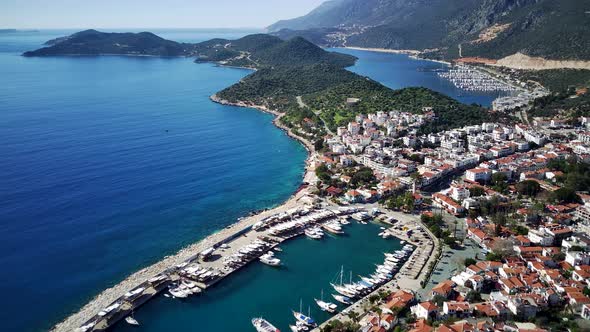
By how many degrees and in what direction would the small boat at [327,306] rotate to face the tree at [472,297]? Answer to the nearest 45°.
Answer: approximately 135° to its right

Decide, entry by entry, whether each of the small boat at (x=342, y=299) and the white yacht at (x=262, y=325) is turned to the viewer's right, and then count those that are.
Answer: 0

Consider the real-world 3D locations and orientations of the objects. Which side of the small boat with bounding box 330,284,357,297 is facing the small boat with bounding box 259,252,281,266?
front

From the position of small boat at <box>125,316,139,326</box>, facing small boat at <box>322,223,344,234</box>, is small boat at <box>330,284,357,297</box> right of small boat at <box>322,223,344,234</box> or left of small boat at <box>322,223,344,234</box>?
right

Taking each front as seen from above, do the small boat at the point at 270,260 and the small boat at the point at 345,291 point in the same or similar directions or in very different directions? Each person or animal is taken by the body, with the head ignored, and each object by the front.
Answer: very different directions

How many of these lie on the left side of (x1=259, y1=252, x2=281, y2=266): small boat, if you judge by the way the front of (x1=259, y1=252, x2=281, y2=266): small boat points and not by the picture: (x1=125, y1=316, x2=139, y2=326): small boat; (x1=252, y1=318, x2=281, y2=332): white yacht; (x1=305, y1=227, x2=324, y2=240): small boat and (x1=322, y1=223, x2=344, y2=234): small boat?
2

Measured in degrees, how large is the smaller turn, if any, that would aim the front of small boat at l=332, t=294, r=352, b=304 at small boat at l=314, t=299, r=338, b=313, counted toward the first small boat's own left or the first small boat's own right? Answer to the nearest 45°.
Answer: approximately 90° to the first small boat's own left

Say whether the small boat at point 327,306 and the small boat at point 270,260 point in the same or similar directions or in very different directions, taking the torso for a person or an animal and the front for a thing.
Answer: very different directions

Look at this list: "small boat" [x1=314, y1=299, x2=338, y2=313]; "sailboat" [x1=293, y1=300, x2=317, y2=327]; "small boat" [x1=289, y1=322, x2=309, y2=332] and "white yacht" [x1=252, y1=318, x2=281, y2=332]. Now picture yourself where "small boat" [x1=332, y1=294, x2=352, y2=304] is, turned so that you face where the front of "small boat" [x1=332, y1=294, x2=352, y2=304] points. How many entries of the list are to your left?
4

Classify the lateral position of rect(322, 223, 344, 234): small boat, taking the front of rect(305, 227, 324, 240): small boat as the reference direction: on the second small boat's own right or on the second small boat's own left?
on the second small boat's own left

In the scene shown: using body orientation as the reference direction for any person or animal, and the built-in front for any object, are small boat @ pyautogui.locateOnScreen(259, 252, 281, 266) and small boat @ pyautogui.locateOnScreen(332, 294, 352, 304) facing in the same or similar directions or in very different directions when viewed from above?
very different directions

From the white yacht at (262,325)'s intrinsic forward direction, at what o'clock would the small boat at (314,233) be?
The small boat is roughly at 2 o'clock from the white yacht.

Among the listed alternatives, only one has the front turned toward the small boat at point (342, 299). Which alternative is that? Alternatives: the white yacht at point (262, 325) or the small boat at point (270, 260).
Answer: the small boat at point (270, 260)

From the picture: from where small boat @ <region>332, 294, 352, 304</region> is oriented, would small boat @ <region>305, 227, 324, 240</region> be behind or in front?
in front

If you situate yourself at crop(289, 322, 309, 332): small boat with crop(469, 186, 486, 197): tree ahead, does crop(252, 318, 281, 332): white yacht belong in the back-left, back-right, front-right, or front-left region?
back-left

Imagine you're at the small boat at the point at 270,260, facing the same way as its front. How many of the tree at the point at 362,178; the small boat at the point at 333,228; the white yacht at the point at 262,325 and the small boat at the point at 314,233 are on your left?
3
